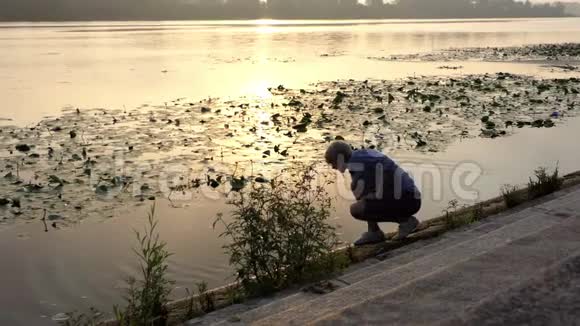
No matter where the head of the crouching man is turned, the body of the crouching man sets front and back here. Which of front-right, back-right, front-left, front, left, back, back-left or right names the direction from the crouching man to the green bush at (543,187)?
back-right

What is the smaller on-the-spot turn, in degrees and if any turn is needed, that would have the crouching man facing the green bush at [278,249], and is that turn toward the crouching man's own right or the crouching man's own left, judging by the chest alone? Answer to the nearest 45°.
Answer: approximately 45° to the crouching man's own left

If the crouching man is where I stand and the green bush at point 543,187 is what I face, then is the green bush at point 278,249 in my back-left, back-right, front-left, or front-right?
back-right

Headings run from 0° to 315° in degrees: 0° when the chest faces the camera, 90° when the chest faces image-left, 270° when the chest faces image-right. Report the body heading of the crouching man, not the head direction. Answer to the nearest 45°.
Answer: approximately 90°
